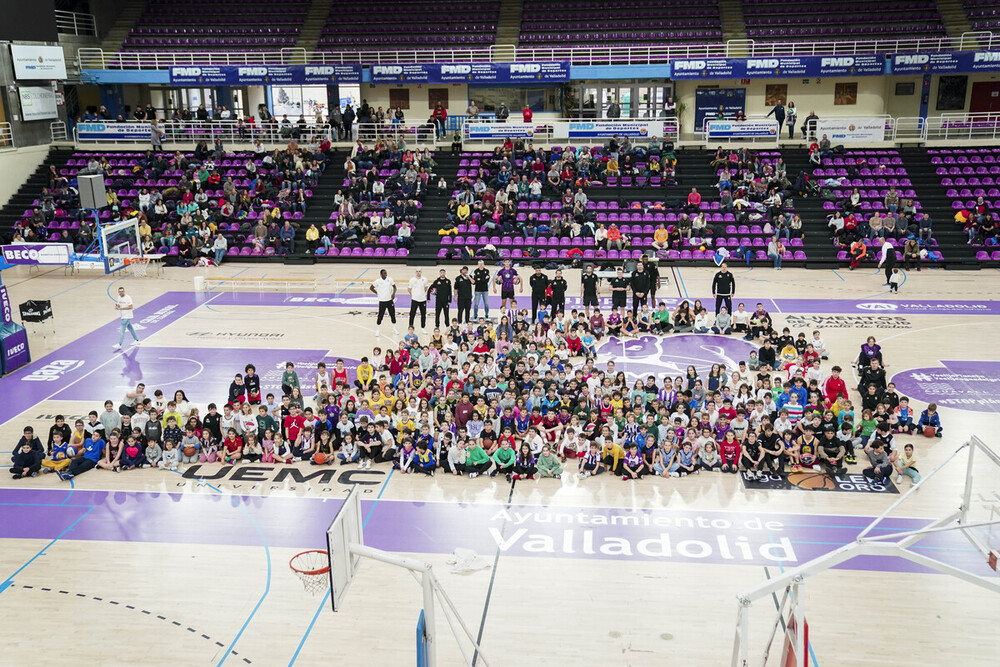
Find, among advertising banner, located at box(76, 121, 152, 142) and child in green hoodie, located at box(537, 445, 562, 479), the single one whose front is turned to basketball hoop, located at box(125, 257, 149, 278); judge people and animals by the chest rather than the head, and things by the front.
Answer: the advertising banner

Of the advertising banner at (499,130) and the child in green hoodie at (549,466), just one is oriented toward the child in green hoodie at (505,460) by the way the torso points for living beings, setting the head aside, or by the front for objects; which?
the advertising banner
